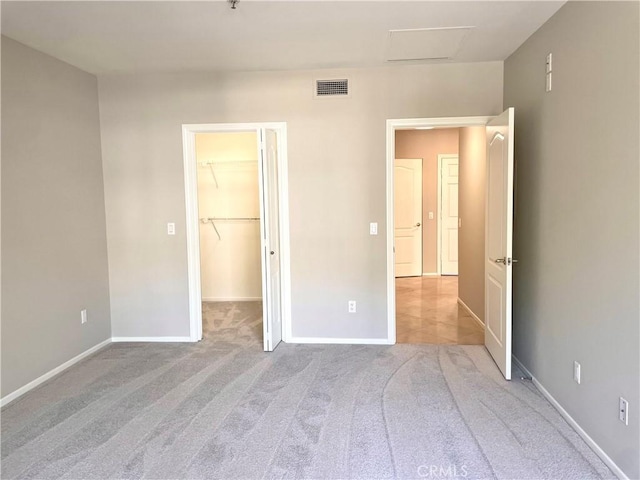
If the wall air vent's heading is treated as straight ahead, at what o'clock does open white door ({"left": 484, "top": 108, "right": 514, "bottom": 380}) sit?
The open white door is roughly at 10 o'clock from the wall air vent.

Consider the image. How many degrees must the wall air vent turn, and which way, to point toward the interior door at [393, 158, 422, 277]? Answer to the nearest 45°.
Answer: approximately 180°

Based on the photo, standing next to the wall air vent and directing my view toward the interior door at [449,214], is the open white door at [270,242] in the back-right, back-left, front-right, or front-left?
back-left

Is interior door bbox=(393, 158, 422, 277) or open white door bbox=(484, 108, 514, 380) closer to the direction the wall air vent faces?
the open white door

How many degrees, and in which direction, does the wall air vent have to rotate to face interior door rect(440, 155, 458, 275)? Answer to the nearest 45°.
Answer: approximately 135° to its left

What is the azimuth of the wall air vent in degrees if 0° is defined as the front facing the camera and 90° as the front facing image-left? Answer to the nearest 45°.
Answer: approximately 0°

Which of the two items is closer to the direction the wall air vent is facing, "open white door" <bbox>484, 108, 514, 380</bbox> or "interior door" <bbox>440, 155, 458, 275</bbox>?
the open white door
